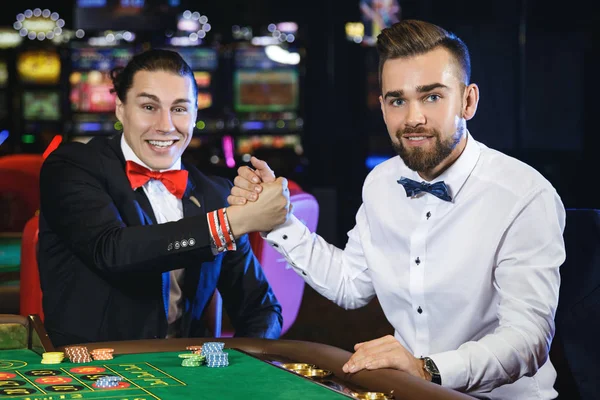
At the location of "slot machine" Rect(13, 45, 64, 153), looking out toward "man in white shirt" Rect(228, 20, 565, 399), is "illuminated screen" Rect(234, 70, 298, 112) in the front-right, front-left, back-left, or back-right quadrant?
front-left

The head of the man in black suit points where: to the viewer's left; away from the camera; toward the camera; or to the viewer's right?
toward the camera

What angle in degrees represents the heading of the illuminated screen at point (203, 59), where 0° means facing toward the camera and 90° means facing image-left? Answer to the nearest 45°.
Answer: approximately 0°

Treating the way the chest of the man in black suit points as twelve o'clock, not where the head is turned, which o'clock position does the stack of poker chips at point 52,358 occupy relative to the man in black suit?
The stack of poker chips is roughly at 2 o'clock from the man in black suit.

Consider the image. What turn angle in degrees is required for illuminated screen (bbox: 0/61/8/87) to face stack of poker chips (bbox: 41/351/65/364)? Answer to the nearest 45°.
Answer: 0° — it already faces it

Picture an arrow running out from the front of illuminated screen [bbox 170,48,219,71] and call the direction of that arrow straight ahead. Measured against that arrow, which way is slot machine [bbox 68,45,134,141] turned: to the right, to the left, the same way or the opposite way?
the same way

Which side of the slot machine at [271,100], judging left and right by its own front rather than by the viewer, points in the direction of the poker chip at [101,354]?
front

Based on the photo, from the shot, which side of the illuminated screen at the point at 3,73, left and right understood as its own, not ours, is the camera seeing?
front

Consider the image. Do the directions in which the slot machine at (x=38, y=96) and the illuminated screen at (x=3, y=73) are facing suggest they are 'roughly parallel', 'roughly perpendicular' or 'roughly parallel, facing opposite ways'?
roughly parallel

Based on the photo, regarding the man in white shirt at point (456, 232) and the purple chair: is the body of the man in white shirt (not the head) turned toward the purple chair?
no

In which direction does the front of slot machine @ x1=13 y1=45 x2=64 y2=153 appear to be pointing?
toward the camera

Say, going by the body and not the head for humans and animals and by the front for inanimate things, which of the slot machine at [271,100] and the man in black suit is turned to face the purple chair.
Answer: the slot machine

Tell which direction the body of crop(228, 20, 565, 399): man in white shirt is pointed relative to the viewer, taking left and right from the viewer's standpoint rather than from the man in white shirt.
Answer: facing the viewer and to the left of the viewer

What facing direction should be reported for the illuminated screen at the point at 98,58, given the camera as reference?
facing the viewer

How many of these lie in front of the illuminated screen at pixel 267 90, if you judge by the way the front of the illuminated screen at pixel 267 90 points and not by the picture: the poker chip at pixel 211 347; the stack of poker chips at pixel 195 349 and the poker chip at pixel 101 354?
3

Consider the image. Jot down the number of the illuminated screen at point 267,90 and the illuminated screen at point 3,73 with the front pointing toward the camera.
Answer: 2

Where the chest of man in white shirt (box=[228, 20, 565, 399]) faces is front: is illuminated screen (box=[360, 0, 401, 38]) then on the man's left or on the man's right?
on the man's right

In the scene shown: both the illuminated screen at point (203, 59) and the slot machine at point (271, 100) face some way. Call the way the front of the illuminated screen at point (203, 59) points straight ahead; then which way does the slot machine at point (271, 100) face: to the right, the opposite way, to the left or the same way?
the same way

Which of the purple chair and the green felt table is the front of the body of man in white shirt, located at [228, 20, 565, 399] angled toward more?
the green felt table

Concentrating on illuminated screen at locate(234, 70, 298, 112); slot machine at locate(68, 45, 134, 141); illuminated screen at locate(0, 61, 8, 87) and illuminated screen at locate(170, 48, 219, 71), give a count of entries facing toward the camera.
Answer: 4

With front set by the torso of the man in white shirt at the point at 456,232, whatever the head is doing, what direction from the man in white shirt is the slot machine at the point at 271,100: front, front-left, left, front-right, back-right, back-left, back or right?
back-right
